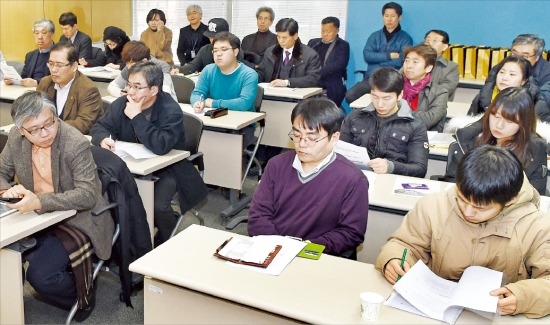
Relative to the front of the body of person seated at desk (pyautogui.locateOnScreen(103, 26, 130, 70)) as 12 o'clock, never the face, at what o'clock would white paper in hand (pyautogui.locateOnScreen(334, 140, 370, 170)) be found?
The white paper in hand is roughly at 10 o'clock from the person seated at desk.

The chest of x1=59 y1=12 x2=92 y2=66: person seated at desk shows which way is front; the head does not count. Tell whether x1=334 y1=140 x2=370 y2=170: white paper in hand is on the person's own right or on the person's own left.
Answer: on the person's own left

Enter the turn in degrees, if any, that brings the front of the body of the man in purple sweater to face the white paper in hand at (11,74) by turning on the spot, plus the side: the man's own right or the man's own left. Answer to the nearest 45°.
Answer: approximately 90° to the man's own right

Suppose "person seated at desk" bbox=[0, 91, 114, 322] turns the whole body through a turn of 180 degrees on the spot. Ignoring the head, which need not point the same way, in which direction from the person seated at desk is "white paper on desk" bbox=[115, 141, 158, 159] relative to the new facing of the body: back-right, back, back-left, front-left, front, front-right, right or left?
front
